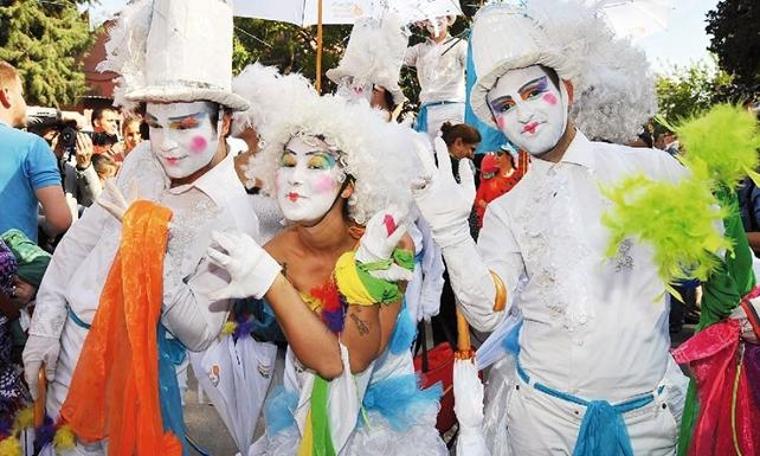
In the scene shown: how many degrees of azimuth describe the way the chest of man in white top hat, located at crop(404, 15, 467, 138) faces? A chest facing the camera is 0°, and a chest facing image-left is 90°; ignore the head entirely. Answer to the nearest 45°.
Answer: approximately 0°

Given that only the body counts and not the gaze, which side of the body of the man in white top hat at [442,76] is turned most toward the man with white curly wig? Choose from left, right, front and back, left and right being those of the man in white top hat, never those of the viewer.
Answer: front

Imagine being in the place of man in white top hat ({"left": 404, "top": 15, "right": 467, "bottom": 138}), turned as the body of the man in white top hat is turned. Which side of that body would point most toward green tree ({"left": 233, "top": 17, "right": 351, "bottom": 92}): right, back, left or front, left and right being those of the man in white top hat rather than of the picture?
back

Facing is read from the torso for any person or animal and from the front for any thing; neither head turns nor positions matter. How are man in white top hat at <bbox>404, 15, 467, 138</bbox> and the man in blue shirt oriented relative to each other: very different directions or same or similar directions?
very different directions

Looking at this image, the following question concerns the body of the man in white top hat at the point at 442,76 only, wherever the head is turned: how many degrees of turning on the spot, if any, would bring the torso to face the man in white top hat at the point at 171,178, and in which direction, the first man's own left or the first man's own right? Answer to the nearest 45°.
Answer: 0° — they already face them
